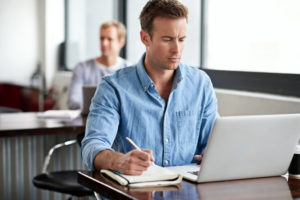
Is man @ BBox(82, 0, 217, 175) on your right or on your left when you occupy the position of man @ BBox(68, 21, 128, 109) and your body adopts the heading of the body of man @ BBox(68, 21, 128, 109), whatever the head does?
on your left

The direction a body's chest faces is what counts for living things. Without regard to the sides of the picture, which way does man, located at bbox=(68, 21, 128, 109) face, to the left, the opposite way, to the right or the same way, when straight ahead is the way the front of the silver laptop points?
to the left

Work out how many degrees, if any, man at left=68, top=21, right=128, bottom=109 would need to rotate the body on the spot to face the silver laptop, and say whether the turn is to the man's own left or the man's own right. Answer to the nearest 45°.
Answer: approximately 45° to the man's own left

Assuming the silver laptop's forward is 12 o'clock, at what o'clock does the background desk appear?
The background desk is roughly at 12 o'clock from the silver laptop.

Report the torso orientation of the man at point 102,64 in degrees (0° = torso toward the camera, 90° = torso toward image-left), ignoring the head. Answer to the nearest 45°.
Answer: approximately 45°

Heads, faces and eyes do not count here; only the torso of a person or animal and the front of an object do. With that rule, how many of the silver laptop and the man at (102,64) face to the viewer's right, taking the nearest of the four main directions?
0

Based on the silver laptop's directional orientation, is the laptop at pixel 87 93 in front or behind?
in front

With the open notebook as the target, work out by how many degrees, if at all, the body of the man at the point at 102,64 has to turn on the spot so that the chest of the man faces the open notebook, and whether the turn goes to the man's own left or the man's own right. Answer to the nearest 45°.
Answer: approximately 45° to the man's own left

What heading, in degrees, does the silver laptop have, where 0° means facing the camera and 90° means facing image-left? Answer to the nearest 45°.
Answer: approximately 135°
